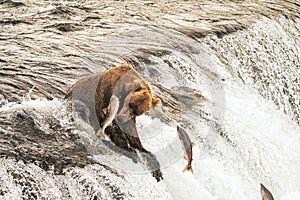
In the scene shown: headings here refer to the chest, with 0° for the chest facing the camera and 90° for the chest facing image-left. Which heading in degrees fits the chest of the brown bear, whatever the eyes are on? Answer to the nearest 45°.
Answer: approximately 315°
